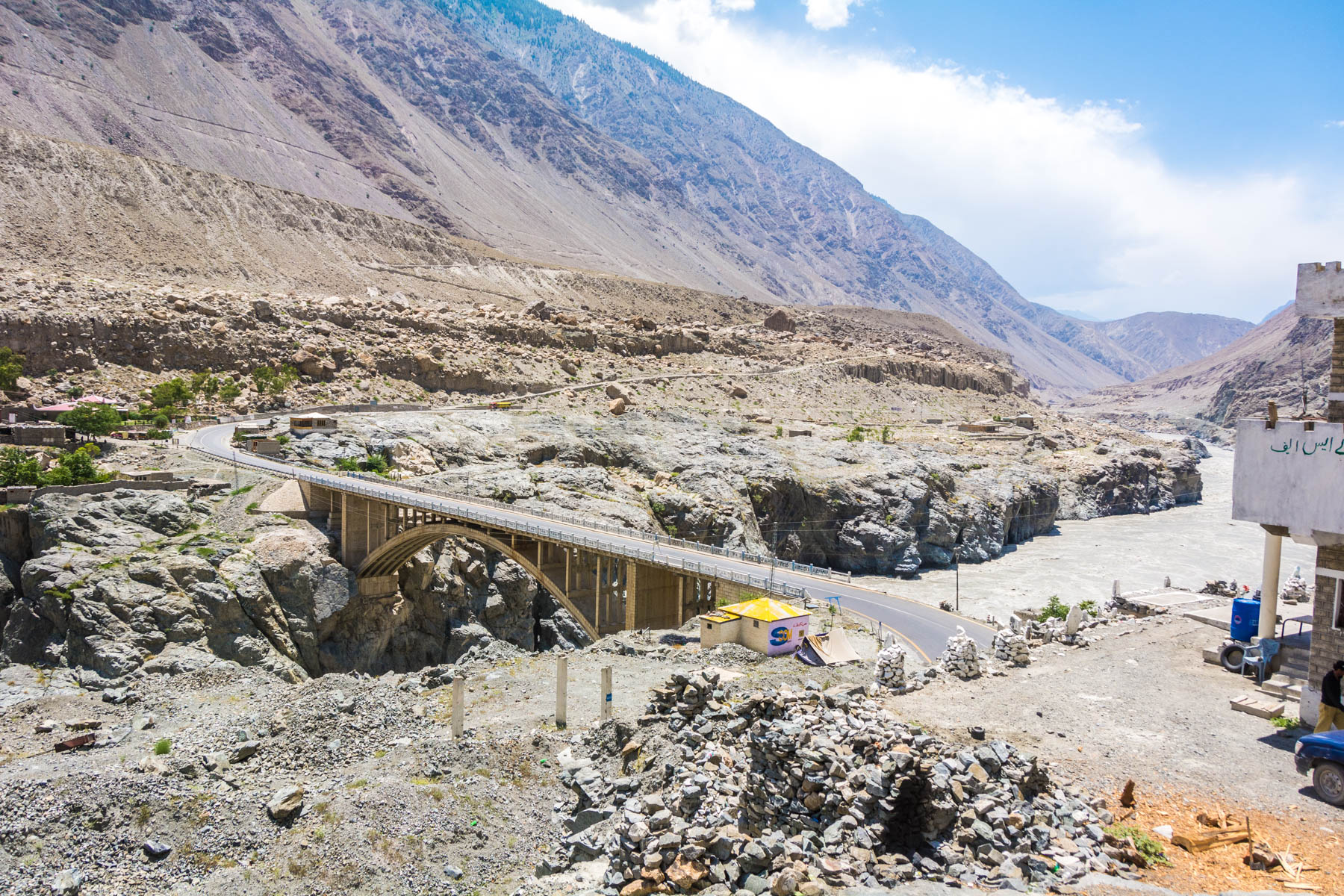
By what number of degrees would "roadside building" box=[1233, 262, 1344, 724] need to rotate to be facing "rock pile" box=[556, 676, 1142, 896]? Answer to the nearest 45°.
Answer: approximately 45° to its left

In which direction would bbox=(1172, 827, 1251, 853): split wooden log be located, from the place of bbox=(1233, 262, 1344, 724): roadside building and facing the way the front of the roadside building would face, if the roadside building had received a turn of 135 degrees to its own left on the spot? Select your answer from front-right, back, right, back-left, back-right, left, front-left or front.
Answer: front-right

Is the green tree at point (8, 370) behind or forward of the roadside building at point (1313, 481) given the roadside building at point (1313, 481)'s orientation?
forward

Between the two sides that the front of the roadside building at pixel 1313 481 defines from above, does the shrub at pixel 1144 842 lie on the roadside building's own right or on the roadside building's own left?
on the roadside building's own left

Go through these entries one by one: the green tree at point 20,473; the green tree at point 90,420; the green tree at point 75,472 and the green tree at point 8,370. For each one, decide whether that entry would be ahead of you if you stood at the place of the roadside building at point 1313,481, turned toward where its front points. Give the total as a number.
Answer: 4

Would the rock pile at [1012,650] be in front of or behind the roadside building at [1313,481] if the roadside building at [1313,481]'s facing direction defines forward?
in front

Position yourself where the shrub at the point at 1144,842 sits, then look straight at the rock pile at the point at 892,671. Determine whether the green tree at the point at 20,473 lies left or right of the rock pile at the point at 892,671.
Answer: left

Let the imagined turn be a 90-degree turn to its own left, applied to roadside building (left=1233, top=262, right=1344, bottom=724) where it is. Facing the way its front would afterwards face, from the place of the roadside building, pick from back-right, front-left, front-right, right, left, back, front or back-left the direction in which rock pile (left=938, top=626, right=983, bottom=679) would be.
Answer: right

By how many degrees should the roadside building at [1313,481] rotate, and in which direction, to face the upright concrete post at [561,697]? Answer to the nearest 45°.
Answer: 0° — it already faces it

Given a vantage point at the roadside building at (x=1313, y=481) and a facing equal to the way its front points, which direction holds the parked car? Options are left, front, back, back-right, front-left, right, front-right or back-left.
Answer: left

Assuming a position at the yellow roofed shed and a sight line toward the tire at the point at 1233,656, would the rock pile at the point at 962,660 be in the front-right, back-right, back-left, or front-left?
front-right

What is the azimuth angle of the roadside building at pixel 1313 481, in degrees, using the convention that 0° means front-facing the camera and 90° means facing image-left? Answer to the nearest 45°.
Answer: approximately 90°
